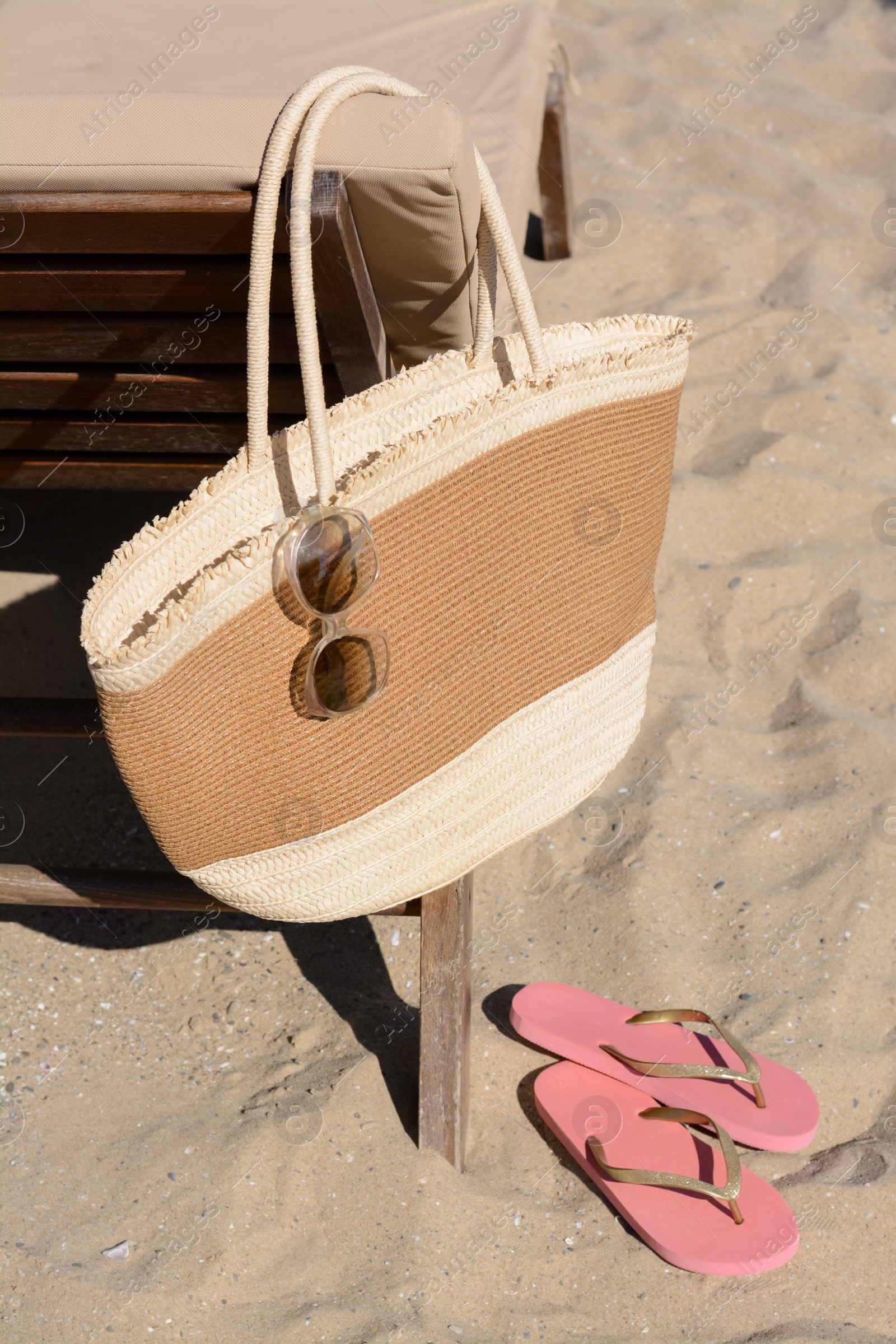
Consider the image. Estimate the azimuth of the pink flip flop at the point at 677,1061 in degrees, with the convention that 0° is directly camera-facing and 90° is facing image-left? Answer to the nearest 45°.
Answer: approximately 315°

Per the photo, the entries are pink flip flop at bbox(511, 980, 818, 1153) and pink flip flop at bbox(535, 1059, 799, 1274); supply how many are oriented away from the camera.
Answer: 0

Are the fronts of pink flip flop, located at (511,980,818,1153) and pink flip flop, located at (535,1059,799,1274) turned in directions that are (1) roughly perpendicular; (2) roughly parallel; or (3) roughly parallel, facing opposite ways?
roughly parallel

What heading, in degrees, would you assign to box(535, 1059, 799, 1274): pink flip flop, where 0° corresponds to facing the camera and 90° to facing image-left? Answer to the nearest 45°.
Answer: approximately 315°
